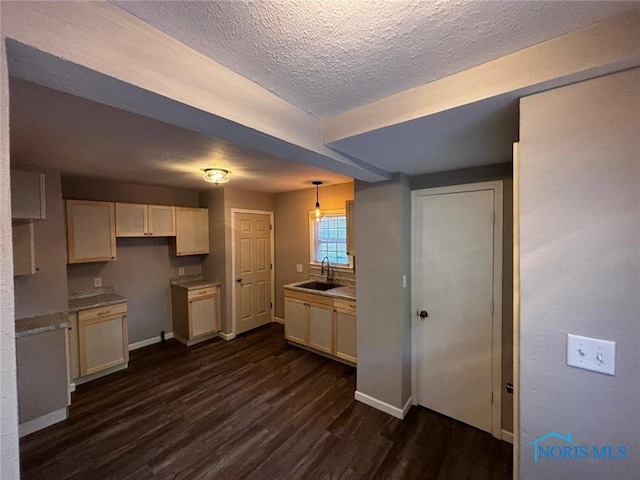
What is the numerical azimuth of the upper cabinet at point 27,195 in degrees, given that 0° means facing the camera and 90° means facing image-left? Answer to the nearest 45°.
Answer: approximately 315°

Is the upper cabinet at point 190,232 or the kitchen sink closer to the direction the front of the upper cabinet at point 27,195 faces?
the kitchen sink

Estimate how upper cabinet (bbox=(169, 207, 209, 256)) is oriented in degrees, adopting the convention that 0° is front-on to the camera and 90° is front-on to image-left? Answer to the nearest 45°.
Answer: approximately 315°

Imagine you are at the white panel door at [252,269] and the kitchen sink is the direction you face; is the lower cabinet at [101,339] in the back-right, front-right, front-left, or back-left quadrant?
back-right

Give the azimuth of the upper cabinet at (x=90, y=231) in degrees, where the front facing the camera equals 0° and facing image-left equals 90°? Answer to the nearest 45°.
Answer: approximately 315°

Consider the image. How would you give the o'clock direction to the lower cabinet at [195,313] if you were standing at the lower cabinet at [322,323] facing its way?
the lower cabinet at [195,313] is roughly at 2 o'clock from the lower cabinet at [322,323].

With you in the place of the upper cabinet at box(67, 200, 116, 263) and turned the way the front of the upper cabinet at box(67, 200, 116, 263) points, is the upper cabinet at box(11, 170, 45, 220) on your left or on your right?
on your right

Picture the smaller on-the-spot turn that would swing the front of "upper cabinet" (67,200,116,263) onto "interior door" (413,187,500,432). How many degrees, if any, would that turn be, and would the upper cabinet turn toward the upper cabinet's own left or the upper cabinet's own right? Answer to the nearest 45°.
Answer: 0° — it already faces it

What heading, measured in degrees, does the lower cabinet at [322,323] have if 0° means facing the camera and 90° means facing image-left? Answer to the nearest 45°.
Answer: approximately 45°
